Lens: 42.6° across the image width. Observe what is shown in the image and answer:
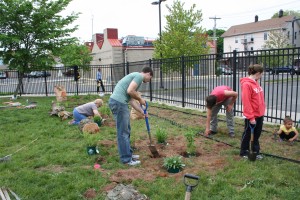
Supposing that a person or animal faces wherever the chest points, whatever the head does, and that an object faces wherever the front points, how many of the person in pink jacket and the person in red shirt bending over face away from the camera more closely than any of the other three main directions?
0

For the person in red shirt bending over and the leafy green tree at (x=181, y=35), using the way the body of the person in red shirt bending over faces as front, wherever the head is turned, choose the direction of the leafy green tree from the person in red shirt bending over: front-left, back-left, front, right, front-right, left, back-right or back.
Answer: back-right

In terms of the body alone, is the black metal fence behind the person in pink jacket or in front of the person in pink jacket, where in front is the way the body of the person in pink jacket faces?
behind

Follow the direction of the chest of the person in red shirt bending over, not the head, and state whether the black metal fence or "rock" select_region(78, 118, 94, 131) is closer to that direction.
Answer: the rock

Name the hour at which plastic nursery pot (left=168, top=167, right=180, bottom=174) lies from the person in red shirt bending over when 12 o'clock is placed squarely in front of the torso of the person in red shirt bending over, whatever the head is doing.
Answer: The plastic nursery pot is roughly at 11 o'clock from the person in red shirt bending over.

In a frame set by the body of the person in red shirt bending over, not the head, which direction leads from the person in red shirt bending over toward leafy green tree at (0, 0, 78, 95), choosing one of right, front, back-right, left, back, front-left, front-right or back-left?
right

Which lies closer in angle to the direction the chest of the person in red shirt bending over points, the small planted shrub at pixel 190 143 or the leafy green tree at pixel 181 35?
the small planted shrub
